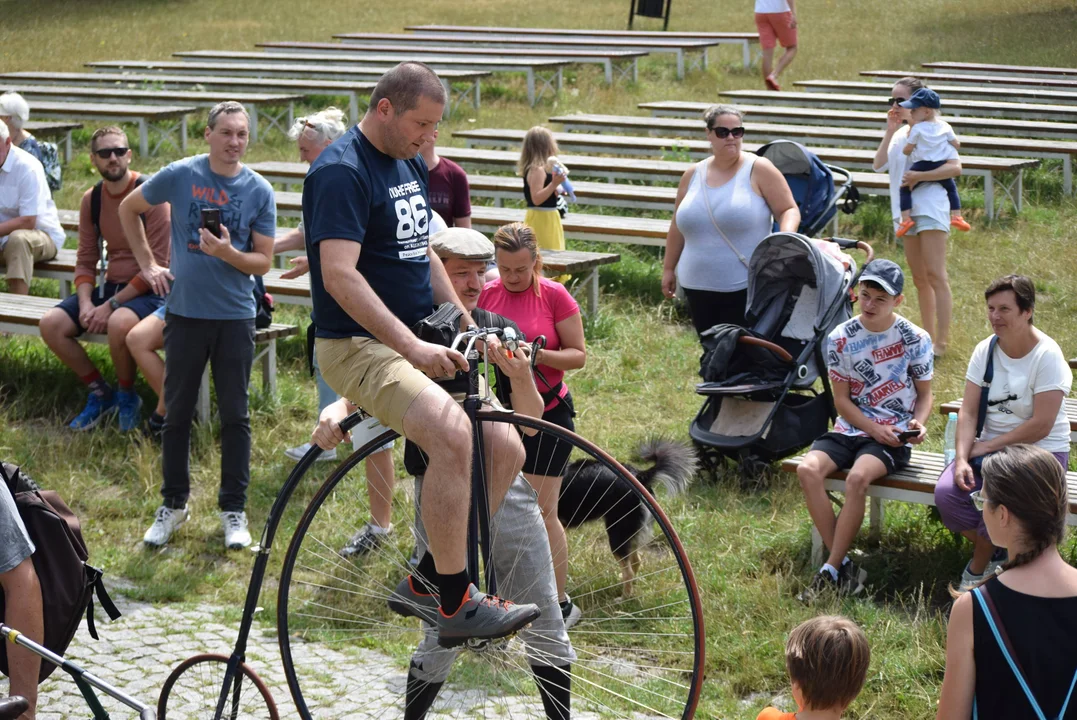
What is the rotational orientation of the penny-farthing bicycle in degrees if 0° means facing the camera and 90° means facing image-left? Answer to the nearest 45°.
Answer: approximately 270°

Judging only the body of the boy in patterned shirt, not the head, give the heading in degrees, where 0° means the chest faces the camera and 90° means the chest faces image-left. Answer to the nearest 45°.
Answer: approximately 45°

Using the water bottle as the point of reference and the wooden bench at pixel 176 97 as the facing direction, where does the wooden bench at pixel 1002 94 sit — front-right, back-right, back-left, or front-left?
front-right

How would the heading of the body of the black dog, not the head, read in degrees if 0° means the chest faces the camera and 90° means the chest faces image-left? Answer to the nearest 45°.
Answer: approximately 90°

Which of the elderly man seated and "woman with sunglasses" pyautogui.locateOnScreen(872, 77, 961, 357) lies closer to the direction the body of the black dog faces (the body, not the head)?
the elderly man seated

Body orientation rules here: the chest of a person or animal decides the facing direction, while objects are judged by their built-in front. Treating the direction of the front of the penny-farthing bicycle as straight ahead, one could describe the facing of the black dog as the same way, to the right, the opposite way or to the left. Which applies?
the opposite way

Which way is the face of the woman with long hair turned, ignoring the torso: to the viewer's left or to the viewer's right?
to the viewer's left

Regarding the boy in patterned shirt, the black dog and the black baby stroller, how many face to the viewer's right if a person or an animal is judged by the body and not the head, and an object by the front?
0

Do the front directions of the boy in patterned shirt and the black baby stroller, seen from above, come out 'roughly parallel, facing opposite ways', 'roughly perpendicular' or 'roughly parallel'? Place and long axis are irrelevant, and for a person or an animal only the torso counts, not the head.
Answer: roughly parallel

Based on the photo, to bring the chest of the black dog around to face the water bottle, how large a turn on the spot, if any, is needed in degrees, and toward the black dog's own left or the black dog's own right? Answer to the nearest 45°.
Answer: approximately 180°

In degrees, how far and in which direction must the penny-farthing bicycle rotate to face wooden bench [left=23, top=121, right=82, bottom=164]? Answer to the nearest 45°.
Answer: approximately 90° to its left

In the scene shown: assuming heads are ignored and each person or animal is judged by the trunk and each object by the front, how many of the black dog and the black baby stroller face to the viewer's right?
0
